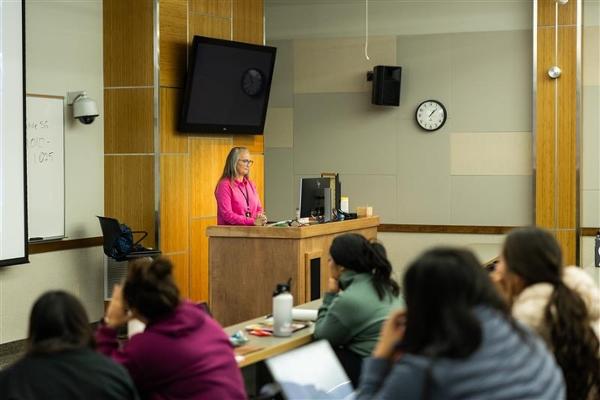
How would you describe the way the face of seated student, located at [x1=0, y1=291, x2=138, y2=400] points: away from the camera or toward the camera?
away from the camera

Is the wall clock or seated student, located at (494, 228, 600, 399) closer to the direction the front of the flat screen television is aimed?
the seated student

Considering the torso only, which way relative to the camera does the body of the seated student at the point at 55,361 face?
away from the camera

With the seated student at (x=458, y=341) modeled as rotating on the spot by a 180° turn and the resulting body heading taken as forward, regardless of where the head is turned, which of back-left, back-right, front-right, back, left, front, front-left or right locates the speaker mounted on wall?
back-left

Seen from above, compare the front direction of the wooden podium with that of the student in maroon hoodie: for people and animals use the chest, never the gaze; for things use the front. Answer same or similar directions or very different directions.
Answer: very different directions

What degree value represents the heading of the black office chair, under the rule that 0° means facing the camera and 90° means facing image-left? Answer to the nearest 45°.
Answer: approximately 270°

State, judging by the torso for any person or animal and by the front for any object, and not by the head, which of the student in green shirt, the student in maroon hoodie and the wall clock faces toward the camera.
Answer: the wall clock

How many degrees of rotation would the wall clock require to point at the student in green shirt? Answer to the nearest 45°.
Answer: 0° — it already faces them

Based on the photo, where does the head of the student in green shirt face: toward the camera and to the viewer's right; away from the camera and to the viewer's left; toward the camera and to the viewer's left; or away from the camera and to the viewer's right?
away from the camera and to the viewer's left
